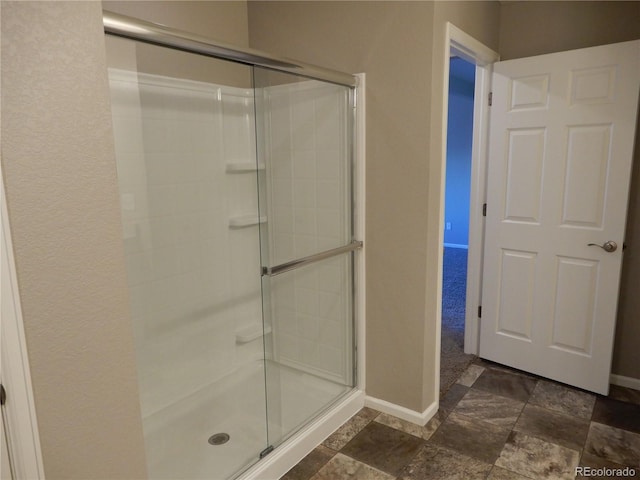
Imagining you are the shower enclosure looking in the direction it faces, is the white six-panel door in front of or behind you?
in front

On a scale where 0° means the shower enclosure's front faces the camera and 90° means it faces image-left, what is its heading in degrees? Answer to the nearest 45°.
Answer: approximately 315°
